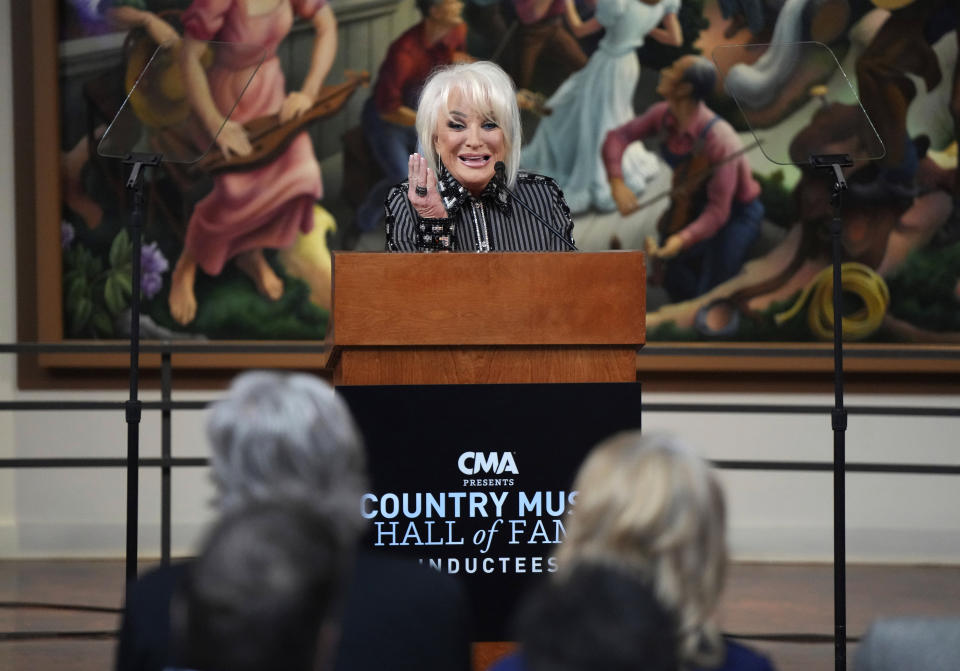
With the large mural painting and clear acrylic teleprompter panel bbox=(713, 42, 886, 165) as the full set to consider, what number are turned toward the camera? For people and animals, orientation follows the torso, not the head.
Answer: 1

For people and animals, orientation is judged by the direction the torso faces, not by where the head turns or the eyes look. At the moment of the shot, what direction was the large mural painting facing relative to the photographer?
facing the viewer

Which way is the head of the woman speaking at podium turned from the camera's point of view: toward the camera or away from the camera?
toward the camera

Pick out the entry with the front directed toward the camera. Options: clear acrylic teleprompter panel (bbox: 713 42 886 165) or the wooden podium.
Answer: the wooden podium

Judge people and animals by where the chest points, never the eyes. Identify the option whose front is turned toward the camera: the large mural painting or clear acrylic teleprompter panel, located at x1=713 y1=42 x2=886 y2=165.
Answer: the large mural painting

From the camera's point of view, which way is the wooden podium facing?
toward the camera

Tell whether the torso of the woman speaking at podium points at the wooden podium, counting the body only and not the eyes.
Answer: yes

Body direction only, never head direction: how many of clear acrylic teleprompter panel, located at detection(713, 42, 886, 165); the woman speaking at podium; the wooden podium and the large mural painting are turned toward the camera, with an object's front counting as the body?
3

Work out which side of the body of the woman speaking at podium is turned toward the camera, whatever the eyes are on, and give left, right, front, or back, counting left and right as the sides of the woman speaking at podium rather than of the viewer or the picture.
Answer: front

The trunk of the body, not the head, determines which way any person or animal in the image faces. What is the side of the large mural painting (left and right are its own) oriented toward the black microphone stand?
front

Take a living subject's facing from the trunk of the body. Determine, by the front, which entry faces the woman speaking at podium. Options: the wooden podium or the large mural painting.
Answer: the large mural painting

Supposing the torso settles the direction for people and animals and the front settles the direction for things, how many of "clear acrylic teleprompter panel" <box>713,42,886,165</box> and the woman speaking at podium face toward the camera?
1

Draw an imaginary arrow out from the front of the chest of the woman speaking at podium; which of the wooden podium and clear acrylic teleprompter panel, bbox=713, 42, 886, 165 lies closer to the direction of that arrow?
the wooden podium

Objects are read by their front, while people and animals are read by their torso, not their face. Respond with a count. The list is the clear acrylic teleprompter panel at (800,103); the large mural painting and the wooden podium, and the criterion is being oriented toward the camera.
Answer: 2
